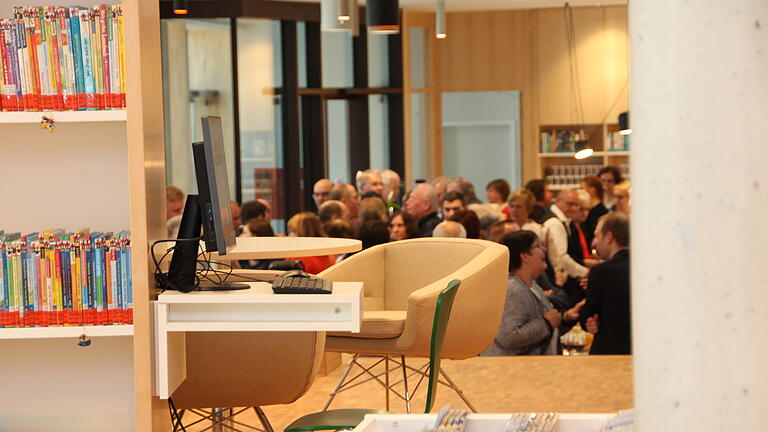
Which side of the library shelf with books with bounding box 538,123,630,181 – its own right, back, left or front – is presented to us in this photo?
front

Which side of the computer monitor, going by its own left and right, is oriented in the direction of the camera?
right

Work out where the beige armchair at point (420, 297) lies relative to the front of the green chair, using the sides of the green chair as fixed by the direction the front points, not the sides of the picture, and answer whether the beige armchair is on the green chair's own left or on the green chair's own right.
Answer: on the green chair's own right

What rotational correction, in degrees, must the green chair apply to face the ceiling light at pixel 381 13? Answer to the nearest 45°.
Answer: approximately 90° to its right

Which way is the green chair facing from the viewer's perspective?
to the viewer's left

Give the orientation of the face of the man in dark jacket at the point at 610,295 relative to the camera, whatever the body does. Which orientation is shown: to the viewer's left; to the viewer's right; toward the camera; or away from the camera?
to the viewer's left

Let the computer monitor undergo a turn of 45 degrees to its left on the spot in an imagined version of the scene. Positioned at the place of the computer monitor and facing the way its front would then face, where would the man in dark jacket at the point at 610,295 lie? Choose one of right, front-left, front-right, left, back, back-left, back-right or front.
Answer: front

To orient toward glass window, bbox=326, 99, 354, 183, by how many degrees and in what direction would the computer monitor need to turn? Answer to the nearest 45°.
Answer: approximately 90° to its left

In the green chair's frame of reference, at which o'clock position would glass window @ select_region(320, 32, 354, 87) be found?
The glass window is roughly at 3 o'clock from the green chair.

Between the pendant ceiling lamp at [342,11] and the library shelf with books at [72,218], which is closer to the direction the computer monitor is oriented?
the pendant ceiling lamp

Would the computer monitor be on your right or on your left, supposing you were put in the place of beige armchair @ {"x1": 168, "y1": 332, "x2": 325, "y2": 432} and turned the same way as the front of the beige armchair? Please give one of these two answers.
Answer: on your left

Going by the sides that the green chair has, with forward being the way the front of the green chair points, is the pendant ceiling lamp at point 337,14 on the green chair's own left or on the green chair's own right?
on the green chair's own right

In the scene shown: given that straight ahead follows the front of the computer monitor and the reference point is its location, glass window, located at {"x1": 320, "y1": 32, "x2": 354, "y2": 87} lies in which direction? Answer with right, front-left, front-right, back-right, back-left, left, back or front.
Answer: left
